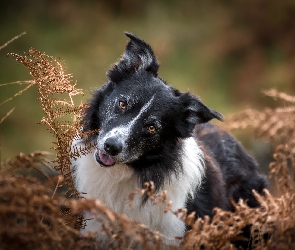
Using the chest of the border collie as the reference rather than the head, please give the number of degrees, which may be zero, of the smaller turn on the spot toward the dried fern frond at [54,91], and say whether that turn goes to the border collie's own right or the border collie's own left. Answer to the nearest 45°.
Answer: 0° — it already faces it

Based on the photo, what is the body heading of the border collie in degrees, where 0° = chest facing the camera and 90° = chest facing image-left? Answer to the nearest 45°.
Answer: approximately 45°
